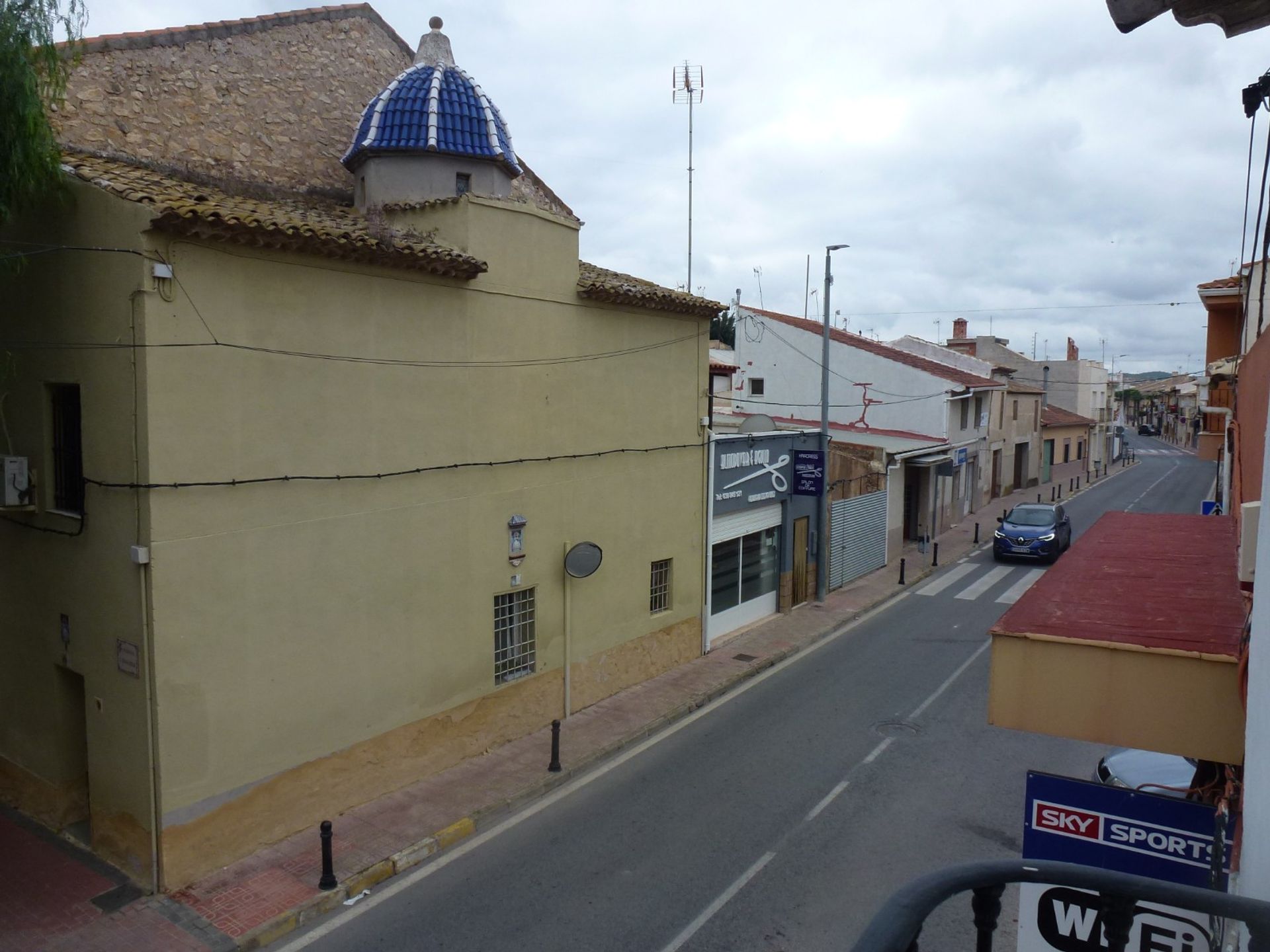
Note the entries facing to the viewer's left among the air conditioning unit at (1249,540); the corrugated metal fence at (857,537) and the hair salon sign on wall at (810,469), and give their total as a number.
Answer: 1

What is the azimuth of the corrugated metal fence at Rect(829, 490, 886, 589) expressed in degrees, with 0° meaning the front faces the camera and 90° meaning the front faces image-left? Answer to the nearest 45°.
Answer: approximately 315°

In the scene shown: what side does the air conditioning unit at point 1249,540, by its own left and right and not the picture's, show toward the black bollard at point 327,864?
front

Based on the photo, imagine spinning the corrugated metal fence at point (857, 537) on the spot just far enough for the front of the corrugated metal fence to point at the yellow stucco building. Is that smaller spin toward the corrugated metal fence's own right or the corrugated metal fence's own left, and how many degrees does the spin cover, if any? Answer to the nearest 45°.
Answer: approximately 45° to the corrugated metal fence's own right

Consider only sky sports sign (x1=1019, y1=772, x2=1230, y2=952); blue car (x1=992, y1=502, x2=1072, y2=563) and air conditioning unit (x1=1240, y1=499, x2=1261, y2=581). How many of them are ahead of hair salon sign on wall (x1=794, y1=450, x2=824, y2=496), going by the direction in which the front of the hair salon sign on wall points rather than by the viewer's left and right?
2

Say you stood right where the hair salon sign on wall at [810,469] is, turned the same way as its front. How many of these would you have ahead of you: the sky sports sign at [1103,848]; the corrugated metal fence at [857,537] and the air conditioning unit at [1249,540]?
2

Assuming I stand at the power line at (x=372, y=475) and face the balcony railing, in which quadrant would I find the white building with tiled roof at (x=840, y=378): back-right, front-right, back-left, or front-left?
back-left
